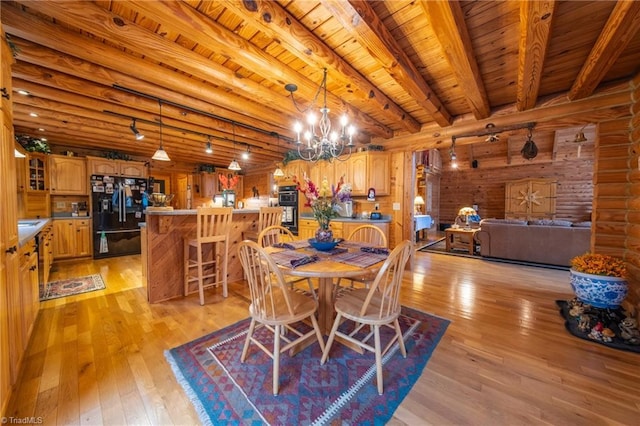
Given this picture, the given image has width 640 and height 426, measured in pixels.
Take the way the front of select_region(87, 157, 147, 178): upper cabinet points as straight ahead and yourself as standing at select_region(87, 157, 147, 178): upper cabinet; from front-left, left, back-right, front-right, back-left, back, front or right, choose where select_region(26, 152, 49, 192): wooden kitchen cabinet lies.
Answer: right

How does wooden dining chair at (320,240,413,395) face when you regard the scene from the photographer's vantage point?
facing away from the viewer and to the left of the viewer

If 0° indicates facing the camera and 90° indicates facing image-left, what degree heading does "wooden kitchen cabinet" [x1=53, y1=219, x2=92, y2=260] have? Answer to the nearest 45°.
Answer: approximately 0°

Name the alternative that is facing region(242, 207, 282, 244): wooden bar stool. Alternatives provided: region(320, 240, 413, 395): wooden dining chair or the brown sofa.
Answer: region(320, 240, 413, 395): wooden dining chair

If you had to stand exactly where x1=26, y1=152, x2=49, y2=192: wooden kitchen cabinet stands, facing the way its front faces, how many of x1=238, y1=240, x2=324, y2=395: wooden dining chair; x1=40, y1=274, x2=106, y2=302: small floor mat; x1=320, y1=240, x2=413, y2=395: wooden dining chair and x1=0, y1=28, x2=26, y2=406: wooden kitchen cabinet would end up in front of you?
4

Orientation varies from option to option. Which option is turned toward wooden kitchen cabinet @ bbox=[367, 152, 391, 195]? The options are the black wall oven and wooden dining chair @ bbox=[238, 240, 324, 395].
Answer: the wooden dining chair

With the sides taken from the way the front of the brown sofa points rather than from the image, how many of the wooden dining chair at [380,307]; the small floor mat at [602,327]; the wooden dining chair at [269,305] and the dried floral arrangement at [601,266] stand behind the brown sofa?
4

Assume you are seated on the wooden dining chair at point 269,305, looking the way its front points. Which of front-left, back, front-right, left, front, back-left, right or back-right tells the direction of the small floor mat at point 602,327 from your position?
front-right

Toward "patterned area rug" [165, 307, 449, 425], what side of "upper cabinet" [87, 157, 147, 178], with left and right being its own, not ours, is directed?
front

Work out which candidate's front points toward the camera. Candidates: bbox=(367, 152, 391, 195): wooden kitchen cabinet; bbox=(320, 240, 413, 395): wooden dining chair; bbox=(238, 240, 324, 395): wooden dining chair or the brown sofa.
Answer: the wooden kitchen cabinet

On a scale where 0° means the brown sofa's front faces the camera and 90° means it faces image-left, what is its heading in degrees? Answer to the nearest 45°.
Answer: approximately 180°

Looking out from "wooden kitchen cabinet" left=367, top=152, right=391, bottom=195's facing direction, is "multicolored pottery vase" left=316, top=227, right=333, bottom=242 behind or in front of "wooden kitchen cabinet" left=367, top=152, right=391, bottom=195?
in front

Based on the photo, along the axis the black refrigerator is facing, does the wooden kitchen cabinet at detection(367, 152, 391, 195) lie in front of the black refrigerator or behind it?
in front
